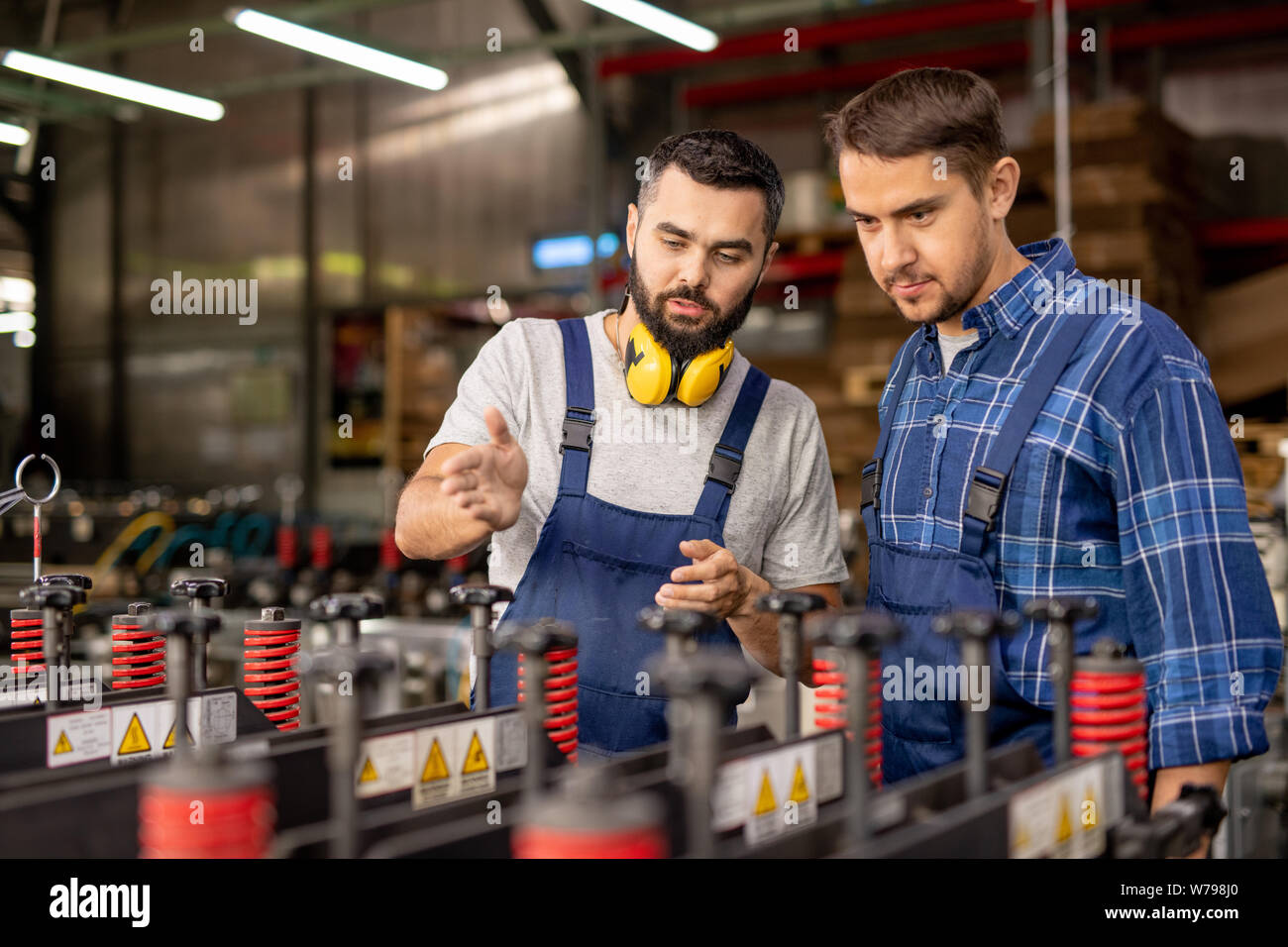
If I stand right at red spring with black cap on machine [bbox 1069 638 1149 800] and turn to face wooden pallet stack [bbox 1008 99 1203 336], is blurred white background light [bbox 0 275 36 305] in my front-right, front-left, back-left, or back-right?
front-left

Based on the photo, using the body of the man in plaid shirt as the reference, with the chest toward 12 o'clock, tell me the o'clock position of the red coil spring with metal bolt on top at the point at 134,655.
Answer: The red coil spring with metal bolt on top is roughly at 1 o'clock from the man in plaid shirt.

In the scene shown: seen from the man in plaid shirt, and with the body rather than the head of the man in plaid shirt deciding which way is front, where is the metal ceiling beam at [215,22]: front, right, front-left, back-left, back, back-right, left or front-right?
right

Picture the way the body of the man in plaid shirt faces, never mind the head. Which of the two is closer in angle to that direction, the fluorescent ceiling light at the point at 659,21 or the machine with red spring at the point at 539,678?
the machine with red spring

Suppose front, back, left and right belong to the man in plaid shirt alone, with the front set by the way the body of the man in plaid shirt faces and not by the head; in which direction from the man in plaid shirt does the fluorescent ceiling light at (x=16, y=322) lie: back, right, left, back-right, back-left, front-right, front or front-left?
right

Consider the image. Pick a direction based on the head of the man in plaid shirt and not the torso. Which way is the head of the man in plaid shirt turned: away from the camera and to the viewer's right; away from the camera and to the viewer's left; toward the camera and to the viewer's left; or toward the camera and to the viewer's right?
toward the camera and to the viewer's left

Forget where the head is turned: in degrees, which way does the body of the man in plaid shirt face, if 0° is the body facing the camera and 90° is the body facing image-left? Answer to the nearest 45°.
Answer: approximately 45°

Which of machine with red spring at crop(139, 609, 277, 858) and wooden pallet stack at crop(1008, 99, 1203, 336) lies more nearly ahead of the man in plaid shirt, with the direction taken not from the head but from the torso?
the machine with red spring

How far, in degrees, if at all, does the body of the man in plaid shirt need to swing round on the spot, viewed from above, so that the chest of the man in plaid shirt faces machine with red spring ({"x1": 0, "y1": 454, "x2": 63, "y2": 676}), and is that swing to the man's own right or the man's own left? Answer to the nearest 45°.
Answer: approximately 45° to the man's own right

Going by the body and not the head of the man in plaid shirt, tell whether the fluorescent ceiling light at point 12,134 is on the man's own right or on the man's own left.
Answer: on the man's own right

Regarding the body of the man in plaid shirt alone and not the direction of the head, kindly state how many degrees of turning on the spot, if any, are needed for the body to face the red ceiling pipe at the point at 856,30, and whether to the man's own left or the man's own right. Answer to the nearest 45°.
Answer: approximately 135° to the man's own right

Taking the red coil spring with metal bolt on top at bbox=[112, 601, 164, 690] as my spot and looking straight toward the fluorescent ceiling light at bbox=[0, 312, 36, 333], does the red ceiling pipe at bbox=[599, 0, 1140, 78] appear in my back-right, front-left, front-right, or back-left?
front-right

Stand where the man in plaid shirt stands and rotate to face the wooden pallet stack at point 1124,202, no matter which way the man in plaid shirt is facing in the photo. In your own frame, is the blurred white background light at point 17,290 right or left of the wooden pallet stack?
left

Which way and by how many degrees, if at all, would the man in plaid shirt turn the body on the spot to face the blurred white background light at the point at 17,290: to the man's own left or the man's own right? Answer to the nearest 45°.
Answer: approximately 90° to the man's own right

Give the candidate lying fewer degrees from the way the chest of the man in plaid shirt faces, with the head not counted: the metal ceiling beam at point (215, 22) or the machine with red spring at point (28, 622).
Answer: the machine with red spring

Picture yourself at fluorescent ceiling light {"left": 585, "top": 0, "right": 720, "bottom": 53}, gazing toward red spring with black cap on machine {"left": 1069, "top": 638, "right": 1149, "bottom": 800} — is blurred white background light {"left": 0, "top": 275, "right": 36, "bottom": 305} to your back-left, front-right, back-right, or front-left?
back-right

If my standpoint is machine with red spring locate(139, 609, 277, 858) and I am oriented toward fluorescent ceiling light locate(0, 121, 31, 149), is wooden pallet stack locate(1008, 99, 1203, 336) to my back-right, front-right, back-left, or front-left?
front-right
